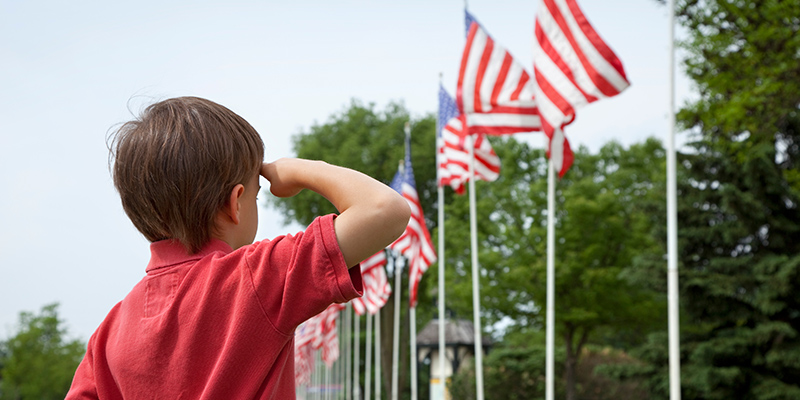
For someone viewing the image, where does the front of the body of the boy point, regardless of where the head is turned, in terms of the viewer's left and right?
facing away from the viewer and to the right of the viewer

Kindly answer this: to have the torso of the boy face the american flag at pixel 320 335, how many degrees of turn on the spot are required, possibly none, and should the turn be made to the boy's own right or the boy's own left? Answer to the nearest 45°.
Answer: approximately 45° to the boy's own left

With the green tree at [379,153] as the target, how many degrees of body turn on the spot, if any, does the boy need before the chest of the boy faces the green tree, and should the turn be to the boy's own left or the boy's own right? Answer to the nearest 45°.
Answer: approximately 45° to the boy's own left

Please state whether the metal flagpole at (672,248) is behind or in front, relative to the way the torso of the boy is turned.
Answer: in front

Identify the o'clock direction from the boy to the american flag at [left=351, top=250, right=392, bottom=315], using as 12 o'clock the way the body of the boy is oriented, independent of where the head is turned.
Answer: The american flag is roughly at 11 o'clock from the boy.

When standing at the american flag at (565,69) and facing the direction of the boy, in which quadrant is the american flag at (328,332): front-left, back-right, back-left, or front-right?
back-right

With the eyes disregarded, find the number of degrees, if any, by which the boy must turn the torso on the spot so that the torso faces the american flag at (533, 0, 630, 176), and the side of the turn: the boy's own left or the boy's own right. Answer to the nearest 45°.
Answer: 0° — they already face it

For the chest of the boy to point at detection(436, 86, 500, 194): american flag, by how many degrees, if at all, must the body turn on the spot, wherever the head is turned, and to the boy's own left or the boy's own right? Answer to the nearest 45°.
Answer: approximately 45° to the boy's own left

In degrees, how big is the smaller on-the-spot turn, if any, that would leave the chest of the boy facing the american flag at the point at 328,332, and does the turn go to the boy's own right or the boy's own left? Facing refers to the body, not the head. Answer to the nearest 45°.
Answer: approximately 45° to the boy's own left

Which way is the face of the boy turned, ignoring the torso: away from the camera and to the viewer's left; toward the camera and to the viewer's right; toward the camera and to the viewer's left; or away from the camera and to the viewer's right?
away from the camera and to the viewer's right

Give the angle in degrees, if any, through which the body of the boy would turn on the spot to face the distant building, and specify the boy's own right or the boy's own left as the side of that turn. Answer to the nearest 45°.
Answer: approximately 45° to the boy's own left
